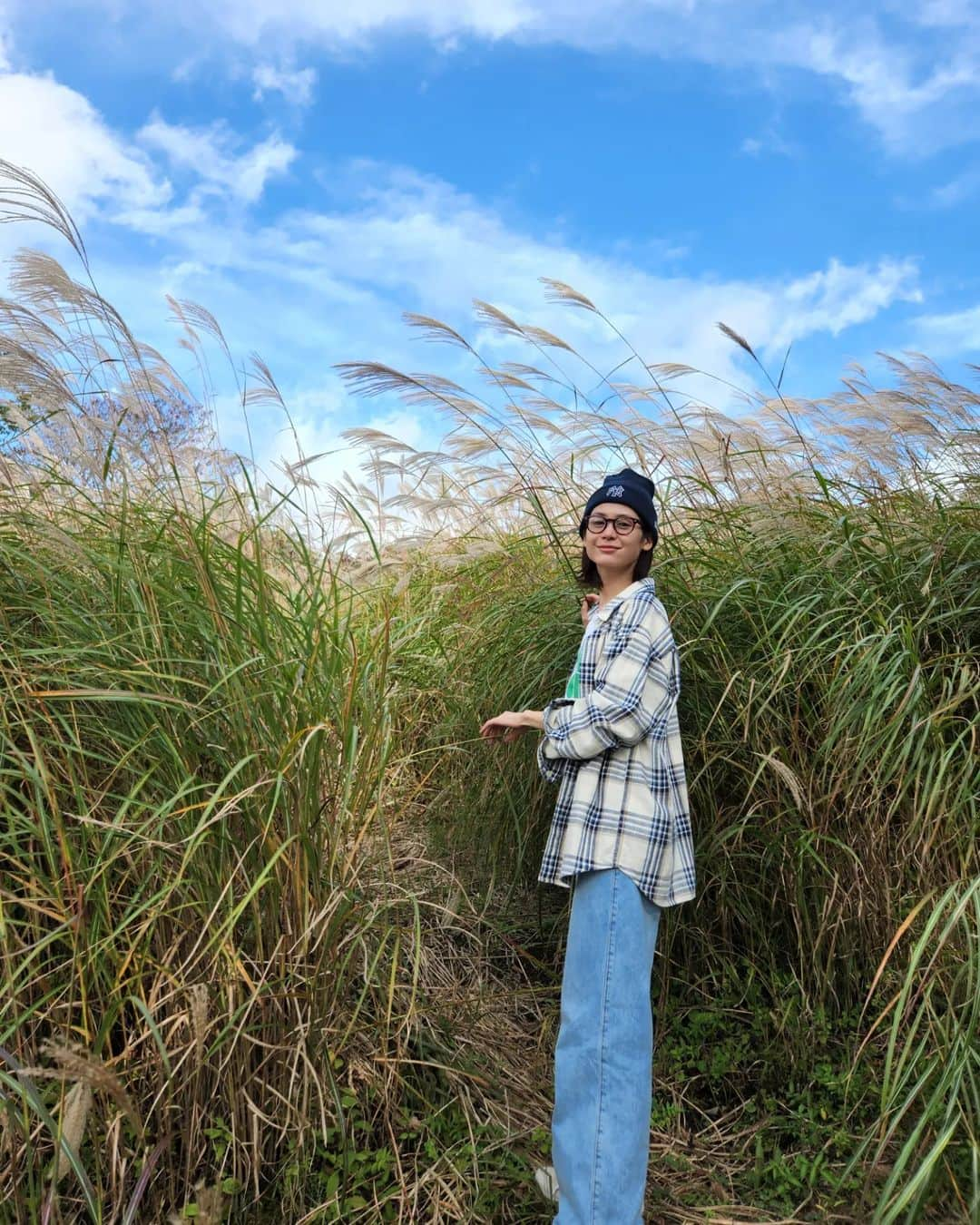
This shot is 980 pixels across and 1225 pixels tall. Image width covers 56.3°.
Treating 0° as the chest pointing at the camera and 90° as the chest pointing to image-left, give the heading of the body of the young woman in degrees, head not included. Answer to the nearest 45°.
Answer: approximately 90°

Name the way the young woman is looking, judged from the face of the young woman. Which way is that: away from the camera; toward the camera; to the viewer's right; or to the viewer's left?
toward the camera
